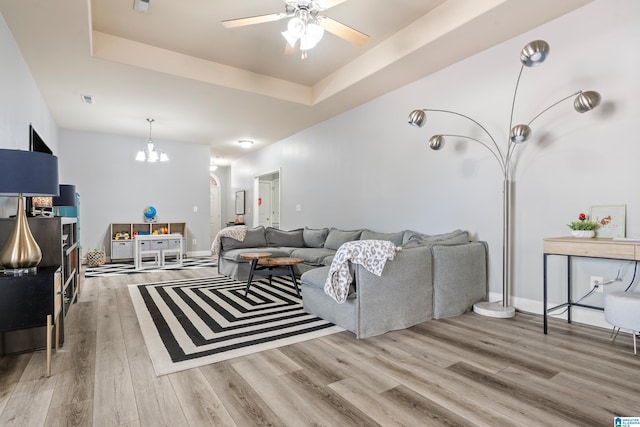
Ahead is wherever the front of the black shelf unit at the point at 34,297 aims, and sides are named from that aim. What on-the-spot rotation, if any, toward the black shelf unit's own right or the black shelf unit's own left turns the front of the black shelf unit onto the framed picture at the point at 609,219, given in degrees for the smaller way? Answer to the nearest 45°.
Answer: approximately 45° to the black shelf unit's own right

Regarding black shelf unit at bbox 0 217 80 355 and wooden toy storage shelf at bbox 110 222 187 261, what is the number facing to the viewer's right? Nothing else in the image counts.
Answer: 1

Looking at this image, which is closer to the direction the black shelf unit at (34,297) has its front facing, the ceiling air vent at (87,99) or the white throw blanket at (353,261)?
the white throw blanket

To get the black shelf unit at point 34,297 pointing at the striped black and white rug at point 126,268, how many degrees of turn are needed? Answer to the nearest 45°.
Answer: approximately 90° to its left

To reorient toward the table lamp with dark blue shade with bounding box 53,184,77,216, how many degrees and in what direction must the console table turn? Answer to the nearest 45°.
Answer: approximately 45° to its right

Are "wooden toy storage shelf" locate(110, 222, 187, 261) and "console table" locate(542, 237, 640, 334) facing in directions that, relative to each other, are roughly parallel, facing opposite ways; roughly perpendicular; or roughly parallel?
roughly perpendicular

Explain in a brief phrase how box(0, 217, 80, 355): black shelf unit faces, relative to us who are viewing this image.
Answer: facing to the right of the viewer

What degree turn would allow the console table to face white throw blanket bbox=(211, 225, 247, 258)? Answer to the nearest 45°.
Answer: approximately 45° to its right

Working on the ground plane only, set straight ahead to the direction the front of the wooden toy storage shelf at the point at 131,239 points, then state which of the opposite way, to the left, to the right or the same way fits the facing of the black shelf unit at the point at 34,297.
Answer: to the left
